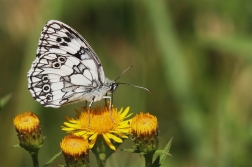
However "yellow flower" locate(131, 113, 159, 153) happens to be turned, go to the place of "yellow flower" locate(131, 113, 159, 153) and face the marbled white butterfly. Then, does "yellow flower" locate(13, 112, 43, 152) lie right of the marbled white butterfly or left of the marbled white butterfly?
left

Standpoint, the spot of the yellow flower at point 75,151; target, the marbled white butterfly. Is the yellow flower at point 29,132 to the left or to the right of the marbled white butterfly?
left

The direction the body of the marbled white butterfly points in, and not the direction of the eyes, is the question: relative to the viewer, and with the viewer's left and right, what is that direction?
facing to the right of the viewer

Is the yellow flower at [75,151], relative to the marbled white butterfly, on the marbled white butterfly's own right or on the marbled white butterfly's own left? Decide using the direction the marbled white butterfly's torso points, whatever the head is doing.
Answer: on the marbled white butterfly's own right

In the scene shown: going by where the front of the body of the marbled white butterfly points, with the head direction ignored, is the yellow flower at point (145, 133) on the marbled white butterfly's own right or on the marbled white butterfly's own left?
on the marbled white butterfly's own right

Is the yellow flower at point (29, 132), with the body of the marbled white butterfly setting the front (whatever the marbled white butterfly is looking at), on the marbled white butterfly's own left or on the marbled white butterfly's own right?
on the marbled white butterfly's own right
